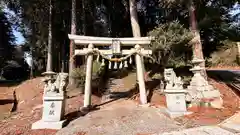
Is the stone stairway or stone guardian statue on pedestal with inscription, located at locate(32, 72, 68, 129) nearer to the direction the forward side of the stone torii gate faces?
the stone guardian statue on pedestal with inscription

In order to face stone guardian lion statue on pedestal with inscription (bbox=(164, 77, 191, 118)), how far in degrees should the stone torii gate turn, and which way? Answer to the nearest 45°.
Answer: approximately 45° to its left

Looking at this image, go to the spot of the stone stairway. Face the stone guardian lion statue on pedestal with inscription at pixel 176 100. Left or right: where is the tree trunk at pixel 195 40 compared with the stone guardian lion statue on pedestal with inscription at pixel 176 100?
left

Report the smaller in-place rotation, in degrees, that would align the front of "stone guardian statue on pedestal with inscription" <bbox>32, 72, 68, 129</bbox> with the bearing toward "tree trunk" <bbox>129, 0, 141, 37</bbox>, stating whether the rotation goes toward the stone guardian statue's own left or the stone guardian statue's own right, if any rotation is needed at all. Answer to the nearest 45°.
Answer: approximately 135° to the stone guardian statue's own left

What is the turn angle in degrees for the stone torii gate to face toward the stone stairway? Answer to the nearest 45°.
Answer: approximately 180°

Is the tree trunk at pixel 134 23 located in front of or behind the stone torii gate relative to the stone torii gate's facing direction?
behind

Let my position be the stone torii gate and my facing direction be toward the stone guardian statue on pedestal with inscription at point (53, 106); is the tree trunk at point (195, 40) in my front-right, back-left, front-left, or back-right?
back-left

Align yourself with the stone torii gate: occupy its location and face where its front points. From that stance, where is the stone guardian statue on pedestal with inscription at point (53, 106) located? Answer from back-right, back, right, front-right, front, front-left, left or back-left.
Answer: front-right

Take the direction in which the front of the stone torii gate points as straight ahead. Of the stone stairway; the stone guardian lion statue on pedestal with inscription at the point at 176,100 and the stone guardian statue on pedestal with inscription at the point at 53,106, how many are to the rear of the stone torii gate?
1

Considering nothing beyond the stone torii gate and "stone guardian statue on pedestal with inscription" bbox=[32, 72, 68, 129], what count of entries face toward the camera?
2

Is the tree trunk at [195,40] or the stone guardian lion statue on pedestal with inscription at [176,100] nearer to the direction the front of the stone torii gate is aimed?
the stone guardian lion statue on pedestal with inscription

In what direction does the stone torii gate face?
toward the camera
